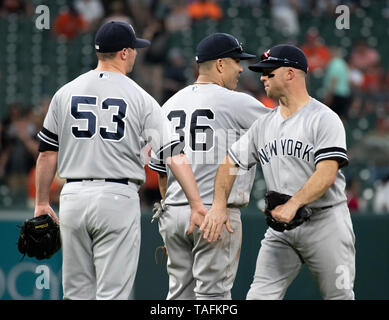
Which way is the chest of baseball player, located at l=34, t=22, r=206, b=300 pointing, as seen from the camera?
away from the camera

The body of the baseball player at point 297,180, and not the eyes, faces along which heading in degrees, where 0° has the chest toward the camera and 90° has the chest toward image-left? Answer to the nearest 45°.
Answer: approximately 45°

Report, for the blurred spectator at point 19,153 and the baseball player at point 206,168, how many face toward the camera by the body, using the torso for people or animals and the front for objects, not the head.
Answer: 1

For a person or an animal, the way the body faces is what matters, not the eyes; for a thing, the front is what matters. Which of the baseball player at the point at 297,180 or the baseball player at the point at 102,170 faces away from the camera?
the baseball player at the point at 102,170

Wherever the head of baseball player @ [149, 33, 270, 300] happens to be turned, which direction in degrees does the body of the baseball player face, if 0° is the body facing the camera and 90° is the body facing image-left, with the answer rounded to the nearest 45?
approximately 225°

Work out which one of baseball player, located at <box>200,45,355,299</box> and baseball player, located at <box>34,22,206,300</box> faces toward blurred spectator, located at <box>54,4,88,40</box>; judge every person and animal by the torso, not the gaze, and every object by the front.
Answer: baseball player, located at <box>34,22,206,300</box>

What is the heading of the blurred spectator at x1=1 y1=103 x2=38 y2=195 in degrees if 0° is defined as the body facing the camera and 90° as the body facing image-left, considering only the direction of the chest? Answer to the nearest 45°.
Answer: approximately 0°

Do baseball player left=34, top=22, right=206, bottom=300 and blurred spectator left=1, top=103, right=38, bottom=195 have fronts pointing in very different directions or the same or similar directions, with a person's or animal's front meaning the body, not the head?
very different directions

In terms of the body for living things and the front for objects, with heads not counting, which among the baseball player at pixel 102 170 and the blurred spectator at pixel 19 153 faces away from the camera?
the baseball player

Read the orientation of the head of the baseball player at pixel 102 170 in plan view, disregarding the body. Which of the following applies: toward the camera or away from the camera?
away from the camera
